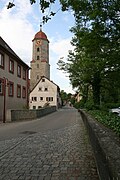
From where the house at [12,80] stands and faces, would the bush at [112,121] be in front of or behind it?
in front

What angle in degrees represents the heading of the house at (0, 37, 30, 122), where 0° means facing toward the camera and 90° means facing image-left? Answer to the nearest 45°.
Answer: approximately 315°
